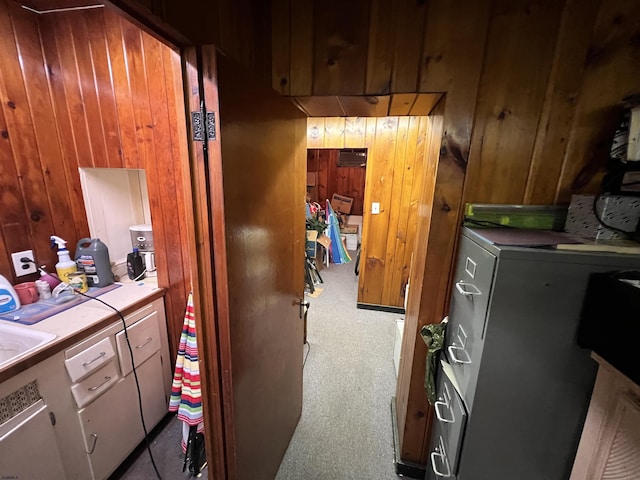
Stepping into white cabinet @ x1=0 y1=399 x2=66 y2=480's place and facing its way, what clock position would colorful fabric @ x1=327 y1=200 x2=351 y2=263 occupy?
The colorful fabric is roughly at 10 o'clock from the white cabinet.

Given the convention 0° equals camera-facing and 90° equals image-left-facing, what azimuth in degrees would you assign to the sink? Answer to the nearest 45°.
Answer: approximately 315°

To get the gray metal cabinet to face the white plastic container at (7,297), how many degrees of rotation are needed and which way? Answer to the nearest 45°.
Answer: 0° — it already faces it

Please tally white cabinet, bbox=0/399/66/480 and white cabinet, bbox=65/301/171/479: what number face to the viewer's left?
0

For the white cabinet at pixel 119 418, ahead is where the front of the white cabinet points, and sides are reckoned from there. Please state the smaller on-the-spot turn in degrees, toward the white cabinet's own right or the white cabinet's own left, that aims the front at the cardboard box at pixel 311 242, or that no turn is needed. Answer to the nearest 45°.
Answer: approximately 90° to the white cabinet's own left

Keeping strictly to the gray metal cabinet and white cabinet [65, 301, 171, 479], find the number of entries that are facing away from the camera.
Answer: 0

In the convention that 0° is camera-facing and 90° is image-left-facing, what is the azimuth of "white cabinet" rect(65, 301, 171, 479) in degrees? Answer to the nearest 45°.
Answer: approximately 315°

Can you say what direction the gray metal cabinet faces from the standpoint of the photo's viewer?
facing the viewer and to the left of the viewer

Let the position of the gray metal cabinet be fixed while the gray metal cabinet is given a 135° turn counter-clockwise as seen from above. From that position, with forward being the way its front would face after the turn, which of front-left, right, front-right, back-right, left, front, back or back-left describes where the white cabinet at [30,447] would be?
back-right

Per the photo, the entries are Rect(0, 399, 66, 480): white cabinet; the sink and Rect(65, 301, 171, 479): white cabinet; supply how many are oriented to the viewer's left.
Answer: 0

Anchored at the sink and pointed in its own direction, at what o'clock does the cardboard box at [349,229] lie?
The cardboard box is roughly at 10 o'clock from the sink.

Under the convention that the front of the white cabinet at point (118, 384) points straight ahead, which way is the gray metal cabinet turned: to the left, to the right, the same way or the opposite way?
the opposite way
